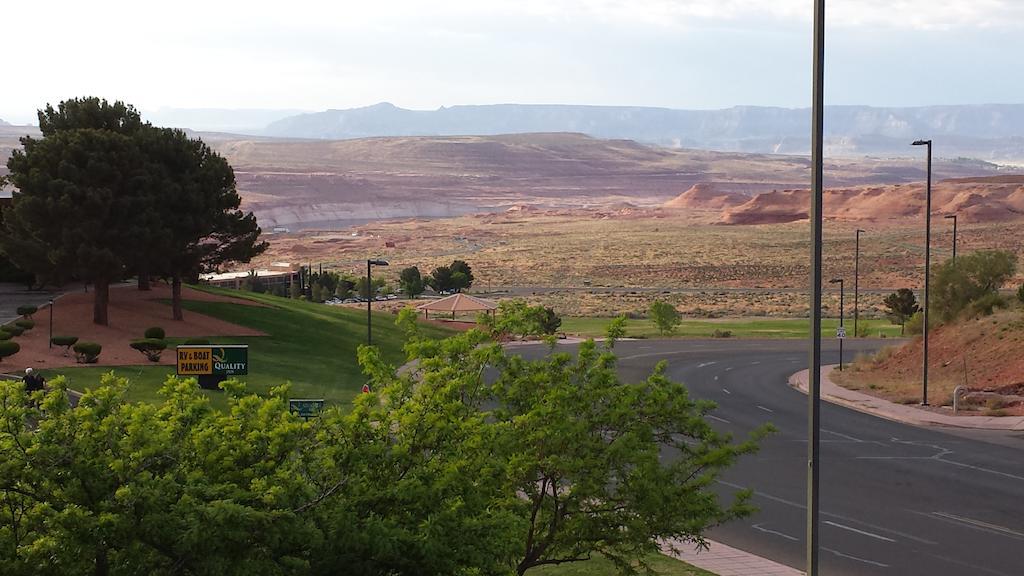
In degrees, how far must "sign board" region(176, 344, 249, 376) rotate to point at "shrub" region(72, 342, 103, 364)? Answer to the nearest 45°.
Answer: approximately 135° to its right

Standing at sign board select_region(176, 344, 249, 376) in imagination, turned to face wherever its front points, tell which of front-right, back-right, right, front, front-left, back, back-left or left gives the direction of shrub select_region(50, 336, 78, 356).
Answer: back-right

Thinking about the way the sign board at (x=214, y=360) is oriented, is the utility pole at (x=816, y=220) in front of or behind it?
in front

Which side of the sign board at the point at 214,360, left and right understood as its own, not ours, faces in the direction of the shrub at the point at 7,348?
right

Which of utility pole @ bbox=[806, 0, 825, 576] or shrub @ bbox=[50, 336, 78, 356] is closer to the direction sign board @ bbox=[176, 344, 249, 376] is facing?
the utility pole

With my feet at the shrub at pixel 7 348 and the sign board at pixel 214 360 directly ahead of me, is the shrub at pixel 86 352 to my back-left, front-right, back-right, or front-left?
front-left

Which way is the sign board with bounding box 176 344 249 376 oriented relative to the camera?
toward the camera

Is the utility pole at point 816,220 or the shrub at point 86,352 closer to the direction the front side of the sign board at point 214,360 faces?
the utility pole

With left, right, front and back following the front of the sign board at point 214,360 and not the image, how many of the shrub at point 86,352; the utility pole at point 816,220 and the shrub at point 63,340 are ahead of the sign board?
1

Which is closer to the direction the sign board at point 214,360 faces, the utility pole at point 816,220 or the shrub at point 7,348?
the utility pole
